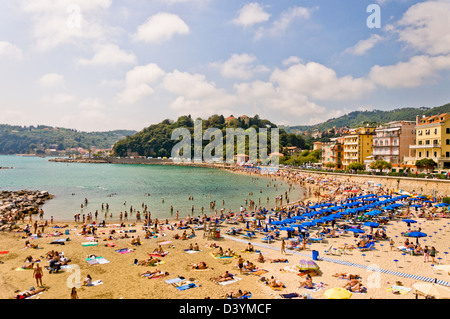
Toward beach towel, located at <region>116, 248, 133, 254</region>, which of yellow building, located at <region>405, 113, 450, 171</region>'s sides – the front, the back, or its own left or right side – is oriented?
front

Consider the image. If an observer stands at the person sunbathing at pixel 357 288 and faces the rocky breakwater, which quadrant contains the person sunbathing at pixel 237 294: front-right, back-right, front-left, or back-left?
front-left

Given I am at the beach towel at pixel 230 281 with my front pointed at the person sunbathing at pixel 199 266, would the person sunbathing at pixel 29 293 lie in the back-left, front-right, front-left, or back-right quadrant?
front-left

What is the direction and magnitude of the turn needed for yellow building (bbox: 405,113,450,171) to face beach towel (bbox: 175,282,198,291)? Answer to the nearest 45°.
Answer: approximately 45° to its left

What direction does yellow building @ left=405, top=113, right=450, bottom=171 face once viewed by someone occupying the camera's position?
facing the viewer and to the left of the viewer

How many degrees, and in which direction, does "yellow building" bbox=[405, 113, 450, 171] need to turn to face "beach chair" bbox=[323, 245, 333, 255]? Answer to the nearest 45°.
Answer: approximately 45° to its left

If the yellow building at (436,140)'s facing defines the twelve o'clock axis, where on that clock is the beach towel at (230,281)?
The beach towel is roughly at 11 o'clock from the yellow building.

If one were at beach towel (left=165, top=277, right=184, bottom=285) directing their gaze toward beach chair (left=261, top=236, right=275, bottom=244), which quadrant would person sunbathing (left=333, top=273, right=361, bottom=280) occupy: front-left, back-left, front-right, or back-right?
front-right

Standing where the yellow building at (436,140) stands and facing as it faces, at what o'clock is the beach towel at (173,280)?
The beach towel is roughly at 11 o'clock from the yellow building.

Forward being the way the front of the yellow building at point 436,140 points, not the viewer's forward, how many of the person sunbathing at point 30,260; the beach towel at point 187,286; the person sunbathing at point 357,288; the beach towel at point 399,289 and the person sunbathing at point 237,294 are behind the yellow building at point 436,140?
0

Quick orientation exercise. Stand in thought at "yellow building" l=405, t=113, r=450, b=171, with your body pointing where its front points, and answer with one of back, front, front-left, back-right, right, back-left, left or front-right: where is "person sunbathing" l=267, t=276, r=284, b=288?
front-left

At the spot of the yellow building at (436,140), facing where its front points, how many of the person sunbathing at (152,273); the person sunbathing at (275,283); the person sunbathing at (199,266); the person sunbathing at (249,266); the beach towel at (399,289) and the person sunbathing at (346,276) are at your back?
0

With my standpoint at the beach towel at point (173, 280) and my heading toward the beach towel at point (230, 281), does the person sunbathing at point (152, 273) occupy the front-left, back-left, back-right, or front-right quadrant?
back-left

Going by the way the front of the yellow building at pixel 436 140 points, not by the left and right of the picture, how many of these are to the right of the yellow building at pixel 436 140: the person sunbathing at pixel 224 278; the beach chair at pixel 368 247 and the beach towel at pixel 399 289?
0

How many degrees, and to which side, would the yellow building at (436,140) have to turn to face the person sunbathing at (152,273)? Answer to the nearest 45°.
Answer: approximately 45° to its left

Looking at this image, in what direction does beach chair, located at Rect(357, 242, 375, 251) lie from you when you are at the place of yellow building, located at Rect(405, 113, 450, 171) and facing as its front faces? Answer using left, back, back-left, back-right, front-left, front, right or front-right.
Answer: front-left

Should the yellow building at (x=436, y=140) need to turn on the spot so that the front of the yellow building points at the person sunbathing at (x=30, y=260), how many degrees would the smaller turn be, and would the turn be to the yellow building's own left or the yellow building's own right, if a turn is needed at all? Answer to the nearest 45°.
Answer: approximately 45° to the yellow building's own left

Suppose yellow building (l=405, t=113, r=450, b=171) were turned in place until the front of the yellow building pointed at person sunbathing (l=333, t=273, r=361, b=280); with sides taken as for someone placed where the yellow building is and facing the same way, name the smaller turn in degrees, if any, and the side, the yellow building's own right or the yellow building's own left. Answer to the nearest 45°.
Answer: approximately 45° to the yellow building's own left
